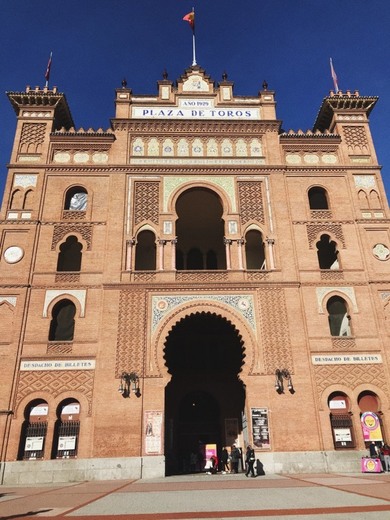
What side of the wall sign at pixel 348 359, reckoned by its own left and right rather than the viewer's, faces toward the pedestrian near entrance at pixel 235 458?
right

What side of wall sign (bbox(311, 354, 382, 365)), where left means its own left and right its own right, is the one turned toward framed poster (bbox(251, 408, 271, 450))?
right

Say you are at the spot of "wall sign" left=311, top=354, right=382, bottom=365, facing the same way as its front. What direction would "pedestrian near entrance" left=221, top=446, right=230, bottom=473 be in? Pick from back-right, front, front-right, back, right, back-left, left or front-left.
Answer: right

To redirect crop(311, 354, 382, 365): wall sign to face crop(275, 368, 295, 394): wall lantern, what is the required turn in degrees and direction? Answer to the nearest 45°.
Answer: approximately 45° to its right

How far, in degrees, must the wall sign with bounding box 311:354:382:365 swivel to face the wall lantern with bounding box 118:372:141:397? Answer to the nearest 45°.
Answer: approximately 45° to its right

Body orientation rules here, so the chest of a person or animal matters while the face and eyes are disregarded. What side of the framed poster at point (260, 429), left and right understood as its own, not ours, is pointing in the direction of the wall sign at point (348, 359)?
left

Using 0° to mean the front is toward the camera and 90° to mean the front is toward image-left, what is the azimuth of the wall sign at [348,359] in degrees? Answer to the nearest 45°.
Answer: approximately 0°

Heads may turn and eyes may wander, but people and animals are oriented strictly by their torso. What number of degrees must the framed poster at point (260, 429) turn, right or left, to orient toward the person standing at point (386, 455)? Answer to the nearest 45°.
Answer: approximately 90° to its left

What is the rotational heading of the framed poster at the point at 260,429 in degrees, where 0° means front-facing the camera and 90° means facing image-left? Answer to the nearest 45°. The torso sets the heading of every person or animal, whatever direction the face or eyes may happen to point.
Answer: approximately 0°
